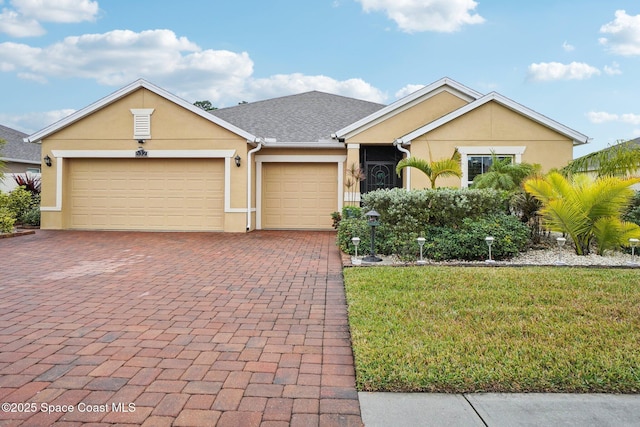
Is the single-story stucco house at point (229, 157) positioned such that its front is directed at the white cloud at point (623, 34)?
no

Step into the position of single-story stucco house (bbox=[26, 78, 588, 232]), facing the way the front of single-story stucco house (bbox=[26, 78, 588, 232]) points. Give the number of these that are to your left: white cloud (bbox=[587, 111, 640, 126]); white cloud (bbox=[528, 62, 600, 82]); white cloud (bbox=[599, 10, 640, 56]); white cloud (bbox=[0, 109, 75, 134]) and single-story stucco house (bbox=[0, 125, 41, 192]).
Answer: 3

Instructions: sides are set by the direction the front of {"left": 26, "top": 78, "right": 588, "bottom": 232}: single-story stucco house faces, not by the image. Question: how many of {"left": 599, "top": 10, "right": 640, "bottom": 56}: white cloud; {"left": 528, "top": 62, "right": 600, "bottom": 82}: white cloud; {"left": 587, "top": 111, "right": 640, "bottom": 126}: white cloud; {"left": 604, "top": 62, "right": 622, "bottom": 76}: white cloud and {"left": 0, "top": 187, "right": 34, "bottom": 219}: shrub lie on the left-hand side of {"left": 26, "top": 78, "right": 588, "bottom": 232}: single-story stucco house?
4

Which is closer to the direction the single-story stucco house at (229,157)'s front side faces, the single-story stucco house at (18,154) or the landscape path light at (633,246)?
the landscape path light

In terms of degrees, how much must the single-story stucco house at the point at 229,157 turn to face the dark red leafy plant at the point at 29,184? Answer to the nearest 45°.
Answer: approximately 90° to its right

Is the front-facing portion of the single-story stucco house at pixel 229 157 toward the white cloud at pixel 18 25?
no

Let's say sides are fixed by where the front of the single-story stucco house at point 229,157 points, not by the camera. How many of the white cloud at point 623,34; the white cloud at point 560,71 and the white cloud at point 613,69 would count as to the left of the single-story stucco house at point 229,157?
3

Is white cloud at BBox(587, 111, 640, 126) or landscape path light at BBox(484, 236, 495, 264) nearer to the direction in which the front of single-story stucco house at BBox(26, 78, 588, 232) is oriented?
the landscape path light

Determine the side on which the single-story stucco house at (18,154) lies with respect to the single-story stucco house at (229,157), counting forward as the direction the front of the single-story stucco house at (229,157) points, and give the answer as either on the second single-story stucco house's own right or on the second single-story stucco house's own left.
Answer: on the second single-story stucco house's own right

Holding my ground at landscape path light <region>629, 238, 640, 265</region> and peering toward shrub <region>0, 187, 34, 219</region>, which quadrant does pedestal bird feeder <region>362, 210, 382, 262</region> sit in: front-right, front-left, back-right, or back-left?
front-left

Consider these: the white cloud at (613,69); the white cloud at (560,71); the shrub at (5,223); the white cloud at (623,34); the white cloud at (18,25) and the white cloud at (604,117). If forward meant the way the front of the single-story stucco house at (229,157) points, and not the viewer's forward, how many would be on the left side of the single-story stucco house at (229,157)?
4

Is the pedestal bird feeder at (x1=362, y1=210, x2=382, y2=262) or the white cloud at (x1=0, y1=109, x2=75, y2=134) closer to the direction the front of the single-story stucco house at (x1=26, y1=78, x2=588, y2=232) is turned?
the pedestal bird feeder

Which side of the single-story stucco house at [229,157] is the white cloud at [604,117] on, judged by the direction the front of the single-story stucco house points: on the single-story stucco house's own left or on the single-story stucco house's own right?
on the single-story stucco house's own left

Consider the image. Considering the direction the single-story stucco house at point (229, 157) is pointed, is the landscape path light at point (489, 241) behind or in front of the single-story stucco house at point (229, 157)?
in front

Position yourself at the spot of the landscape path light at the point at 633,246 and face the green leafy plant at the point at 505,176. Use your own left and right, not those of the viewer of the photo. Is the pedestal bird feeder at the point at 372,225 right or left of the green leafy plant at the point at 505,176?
left

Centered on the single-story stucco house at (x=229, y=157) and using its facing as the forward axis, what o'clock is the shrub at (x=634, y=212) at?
The shrub is roughly at 10 o'clock from the single-story stucco house.

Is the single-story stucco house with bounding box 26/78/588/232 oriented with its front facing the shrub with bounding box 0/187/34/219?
no

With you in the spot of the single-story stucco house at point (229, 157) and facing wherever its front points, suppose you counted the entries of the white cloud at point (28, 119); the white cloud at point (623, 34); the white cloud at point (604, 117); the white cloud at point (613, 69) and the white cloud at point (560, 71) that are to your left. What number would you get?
4

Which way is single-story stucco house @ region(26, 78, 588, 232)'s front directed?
toward the camera

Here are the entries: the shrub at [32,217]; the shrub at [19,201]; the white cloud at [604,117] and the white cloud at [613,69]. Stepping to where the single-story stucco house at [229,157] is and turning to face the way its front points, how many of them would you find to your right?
2
